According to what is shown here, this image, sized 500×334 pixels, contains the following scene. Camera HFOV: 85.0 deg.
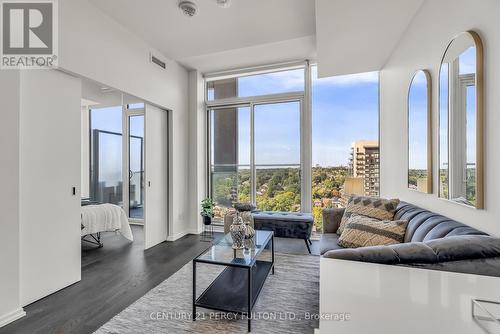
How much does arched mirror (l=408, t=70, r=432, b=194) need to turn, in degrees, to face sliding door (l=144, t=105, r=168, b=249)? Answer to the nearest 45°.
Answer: approximately 45° to its right

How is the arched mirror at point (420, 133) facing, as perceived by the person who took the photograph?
facing the viewer and to the left of the viewer

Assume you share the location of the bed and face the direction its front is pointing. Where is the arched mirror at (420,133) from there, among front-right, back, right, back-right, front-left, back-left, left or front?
front-right

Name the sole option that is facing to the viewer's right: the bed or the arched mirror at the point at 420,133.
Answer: the bed

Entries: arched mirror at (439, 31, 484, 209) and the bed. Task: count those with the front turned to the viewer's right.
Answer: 1

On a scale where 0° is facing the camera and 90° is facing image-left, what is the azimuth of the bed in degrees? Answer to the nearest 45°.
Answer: approximately 270°

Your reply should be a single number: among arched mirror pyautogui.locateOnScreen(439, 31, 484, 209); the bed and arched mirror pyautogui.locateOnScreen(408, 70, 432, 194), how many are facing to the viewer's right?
1
